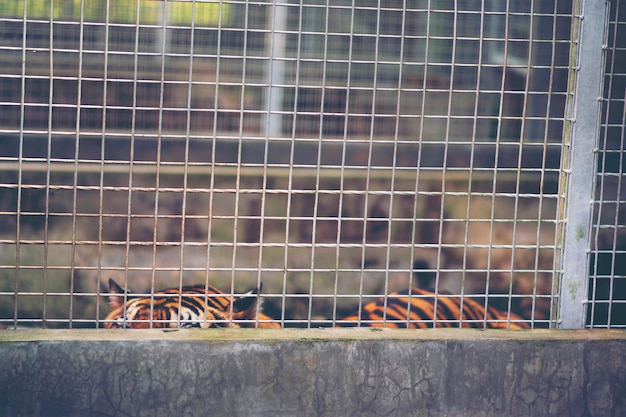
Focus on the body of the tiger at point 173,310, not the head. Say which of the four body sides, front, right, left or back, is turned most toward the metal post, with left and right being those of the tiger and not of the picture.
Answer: left
